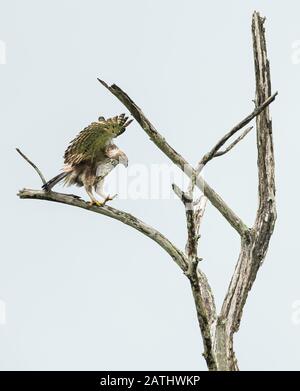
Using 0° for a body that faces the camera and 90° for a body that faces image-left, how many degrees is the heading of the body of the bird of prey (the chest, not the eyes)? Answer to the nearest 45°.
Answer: approximately 270°
